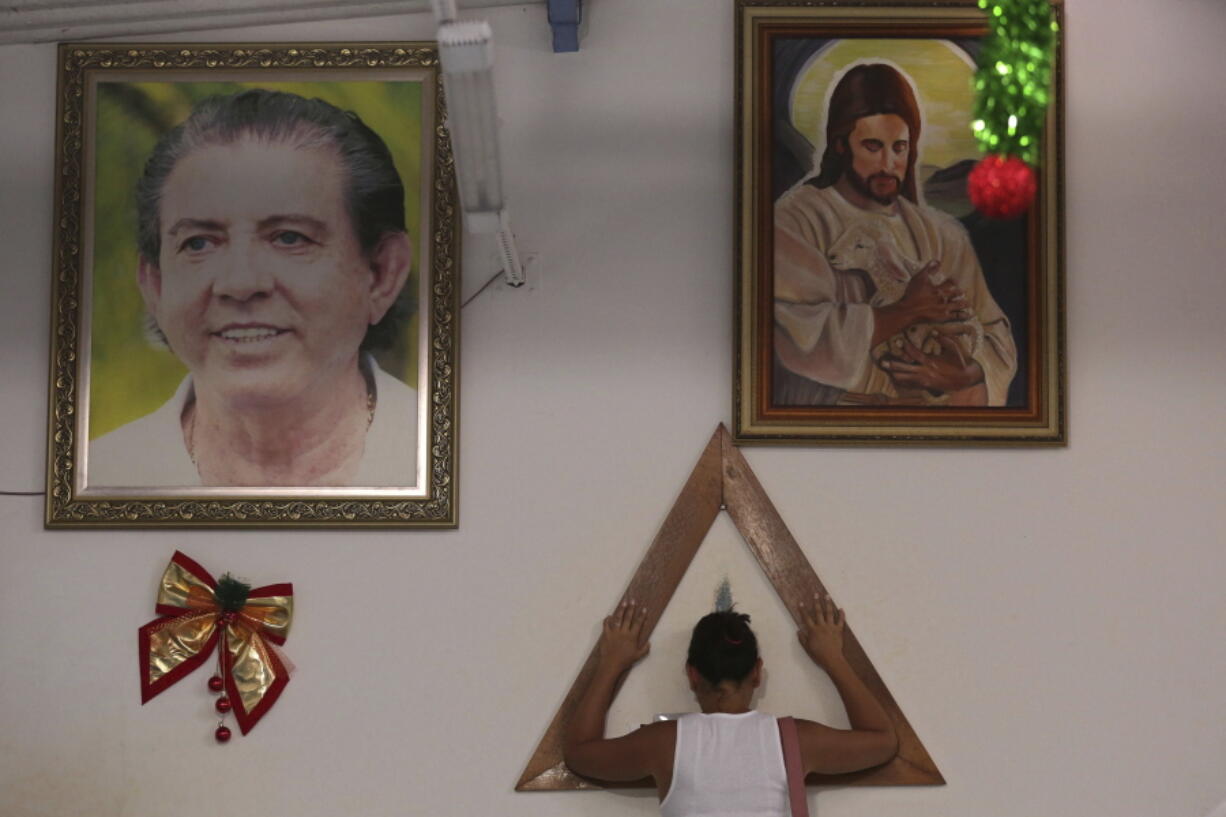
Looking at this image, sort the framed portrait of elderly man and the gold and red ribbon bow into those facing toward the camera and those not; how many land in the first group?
2

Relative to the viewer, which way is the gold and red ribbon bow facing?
toward the camera

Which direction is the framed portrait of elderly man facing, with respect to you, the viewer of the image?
facing the viewer

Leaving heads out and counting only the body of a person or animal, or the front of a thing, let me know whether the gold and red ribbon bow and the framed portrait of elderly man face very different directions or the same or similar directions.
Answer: same or similar directions

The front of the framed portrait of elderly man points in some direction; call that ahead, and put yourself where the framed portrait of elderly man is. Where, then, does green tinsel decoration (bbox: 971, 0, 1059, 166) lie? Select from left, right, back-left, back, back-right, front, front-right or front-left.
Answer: front-left

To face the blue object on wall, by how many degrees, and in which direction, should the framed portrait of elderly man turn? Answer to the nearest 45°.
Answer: approximately 90° to its left
